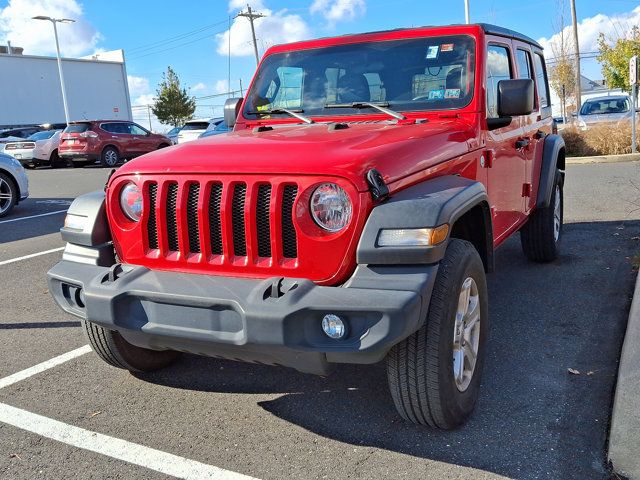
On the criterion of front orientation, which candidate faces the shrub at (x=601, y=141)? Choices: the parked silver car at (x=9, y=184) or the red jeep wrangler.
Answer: the parked silver car

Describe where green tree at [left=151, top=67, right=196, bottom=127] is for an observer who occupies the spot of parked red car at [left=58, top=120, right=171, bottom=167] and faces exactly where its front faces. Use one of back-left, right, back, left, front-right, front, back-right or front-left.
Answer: front-left

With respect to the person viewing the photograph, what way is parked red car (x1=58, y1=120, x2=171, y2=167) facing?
facing away from the viewer and to the right of the viewer

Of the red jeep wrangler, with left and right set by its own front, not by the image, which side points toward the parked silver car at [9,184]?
right

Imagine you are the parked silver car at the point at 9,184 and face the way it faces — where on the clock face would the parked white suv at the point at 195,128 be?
The parked white suv is roughly at 10 o'clock from the parked silver car.

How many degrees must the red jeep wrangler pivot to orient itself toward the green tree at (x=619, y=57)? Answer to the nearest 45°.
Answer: approximately 180°

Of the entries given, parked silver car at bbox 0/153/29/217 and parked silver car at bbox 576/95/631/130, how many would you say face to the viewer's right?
1

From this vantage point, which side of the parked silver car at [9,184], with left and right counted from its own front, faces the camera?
right

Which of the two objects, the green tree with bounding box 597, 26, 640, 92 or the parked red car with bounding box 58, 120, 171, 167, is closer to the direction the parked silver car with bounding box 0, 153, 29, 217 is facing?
the green tree

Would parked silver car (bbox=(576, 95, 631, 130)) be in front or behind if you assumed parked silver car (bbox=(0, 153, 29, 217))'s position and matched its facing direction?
in front

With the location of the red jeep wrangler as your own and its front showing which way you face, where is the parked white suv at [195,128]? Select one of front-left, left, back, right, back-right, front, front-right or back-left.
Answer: back-right

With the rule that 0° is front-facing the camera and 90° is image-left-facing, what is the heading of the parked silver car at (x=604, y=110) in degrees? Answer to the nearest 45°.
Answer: approximately 45°

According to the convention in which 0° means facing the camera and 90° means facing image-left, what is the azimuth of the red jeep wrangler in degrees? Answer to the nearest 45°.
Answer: approximately 45°

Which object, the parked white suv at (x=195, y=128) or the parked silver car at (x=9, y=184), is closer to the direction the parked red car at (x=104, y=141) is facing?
the parked white suv
